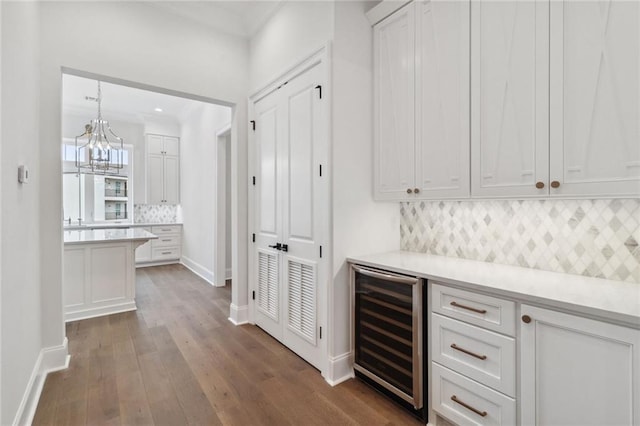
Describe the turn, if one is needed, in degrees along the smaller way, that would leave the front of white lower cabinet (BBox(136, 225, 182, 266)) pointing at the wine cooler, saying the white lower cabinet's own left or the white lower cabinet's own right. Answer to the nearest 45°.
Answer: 0° — it already faces it

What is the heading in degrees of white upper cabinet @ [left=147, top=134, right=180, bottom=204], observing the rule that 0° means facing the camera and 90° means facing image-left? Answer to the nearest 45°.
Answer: approximately 0°

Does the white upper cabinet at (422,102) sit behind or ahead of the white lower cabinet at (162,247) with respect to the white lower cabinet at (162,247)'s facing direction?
ahead

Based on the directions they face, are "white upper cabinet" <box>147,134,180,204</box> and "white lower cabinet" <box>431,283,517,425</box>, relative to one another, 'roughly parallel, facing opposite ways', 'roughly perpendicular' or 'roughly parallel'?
roughly perpendicular

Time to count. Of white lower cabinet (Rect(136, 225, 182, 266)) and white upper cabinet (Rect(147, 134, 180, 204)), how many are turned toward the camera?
2

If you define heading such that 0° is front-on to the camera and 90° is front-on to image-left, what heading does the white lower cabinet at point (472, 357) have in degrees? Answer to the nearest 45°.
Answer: approximately 45°

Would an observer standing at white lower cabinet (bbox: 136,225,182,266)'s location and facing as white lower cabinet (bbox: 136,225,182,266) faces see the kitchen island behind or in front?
in front

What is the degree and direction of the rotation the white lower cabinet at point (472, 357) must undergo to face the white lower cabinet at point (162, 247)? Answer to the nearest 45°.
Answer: approximately 90° to its right

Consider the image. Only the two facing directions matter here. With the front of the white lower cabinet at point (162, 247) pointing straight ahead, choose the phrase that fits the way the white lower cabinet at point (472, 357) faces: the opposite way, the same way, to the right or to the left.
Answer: to the right

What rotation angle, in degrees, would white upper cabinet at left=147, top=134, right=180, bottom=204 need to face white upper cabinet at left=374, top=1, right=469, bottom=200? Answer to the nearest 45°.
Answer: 0° — it already faces it
